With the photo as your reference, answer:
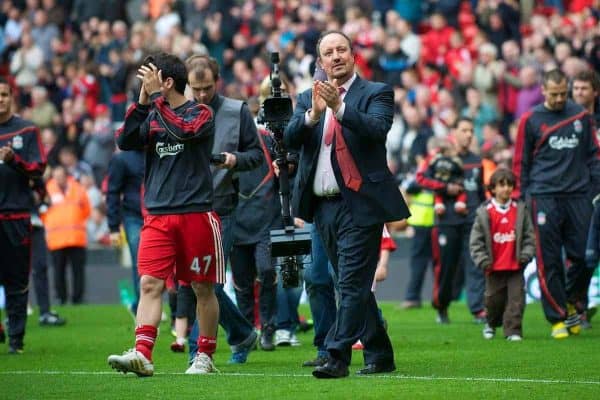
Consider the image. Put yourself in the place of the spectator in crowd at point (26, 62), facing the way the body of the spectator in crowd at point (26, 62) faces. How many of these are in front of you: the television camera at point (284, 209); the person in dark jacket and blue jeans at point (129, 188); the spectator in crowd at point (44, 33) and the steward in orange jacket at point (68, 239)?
3

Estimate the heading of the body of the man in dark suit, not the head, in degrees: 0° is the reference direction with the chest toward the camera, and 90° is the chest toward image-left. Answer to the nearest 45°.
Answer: approximately 45°

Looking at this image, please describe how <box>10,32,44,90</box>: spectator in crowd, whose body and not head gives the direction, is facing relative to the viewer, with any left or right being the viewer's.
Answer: facing the viewer

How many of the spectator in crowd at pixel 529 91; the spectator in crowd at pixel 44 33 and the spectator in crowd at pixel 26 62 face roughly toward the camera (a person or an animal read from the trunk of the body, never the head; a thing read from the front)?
3

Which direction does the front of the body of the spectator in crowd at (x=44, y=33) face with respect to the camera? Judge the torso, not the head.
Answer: toward the camera

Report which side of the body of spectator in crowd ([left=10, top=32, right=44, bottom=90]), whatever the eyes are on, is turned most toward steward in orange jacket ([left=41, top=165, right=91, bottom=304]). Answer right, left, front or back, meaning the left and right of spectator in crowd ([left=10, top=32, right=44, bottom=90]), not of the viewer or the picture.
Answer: front

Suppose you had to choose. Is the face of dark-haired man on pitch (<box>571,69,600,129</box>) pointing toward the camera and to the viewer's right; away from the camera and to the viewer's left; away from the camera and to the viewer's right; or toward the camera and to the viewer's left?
toward the camera and to the viewer's left

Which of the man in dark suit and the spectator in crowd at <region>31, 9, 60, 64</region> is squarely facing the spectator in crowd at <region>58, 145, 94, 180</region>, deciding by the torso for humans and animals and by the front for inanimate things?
the spectator in crowd at <region>31, 9, 60, 64</region>

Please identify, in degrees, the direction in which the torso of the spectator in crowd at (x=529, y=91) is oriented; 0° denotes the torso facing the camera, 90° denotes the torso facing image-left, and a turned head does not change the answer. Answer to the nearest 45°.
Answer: approximately 0°

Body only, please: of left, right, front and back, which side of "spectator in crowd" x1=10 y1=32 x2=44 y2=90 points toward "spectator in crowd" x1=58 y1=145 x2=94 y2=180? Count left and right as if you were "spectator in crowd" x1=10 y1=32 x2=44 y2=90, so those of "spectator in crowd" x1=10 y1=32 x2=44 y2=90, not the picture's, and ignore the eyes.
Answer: front
